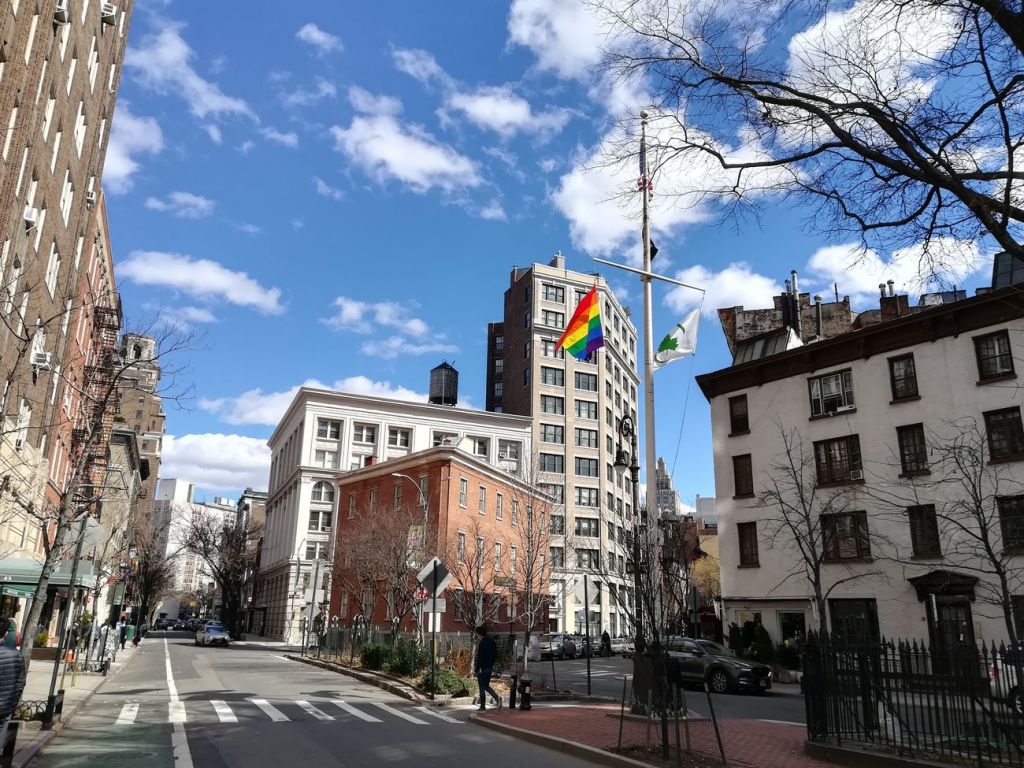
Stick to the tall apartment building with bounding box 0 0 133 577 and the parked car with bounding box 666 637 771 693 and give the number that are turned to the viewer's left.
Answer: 0

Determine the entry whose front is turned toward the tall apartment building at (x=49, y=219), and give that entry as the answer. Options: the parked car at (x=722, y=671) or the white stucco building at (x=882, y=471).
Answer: the white stucco building

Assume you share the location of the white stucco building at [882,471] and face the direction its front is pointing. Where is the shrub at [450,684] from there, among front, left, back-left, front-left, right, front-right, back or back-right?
front

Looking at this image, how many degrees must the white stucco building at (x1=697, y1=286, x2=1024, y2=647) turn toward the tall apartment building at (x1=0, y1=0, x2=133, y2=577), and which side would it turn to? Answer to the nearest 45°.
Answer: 0° — it already faces it

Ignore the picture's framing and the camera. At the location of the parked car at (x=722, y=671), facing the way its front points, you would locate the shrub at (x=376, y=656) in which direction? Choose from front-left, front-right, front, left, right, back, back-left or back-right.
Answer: back-right

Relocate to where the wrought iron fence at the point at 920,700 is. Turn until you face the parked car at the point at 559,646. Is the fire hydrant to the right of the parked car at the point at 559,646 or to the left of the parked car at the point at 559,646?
left

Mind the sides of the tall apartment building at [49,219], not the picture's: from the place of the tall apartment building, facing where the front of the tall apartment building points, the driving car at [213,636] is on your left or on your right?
on your left

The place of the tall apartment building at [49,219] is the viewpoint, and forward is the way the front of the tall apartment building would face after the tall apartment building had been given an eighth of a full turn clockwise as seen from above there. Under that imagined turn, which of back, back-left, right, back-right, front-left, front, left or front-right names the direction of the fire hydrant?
front-left

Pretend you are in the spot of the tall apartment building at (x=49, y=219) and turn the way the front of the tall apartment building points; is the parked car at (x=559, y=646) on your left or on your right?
on your left

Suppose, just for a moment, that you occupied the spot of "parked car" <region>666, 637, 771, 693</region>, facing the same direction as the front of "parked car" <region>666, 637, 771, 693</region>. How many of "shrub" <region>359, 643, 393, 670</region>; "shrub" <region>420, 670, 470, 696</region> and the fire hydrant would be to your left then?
0

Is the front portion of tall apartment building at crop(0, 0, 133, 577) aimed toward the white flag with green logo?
yes

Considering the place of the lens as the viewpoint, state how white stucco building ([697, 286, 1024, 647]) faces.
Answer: facing the viewer and to the left of the viewer

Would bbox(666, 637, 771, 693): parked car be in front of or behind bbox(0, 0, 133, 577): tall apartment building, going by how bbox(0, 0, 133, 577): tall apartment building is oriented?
in front

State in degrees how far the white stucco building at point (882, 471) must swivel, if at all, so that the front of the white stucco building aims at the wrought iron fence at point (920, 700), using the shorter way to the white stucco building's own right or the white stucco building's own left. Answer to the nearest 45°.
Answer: approximately 45° to the white stucco building's own left

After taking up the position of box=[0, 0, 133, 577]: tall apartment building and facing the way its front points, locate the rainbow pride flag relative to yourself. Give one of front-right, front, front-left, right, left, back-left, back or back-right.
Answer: front

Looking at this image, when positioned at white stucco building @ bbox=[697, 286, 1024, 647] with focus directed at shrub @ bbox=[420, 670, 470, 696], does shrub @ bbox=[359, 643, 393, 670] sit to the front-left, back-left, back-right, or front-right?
front-right

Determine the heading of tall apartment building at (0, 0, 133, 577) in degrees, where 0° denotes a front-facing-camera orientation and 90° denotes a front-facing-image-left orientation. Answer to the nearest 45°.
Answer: approximately 315°

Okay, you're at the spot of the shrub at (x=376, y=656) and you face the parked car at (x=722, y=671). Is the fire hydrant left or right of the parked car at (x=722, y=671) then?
right

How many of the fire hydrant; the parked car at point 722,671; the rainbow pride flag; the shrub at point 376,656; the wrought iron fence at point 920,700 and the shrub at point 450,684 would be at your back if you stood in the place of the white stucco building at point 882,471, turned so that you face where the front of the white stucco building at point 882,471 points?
0
